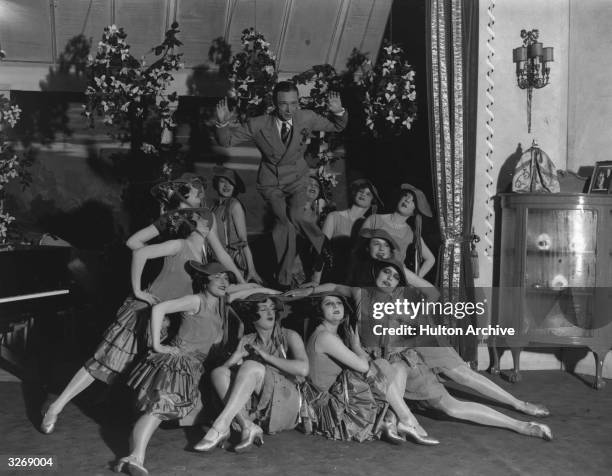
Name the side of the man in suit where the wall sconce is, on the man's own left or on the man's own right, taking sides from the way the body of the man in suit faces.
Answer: on the man's own left

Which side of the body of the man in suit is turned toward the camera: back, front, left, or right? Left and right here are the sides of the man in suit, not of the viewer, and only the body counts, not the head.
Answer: front

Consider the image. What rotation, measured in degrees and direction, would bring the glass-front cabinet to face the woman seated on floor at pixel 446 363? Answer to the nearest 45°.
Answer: approximately 45° to its right

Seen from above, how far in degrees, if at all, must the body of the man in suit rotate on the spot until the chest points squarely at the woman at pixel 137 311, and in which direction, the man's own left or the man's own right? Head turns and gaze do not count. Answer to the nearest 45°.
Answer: approximately 45° to the man's own right

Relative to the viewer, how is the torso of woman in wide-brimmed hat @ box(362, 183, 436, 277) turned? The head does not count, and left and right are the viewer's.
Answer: facing the viewer

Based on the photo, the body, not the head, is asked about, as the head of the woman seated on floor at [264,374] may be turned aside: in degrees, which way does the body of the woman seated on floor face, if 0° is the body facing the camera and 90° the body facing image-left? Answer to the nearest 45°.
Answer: approximately 45°

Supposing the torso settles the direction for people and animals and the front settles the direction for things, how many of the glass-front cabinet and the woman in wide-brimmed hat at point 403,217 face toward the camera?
2

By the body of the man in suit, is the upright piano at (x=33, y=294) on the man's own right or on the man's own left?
on the man's own right
